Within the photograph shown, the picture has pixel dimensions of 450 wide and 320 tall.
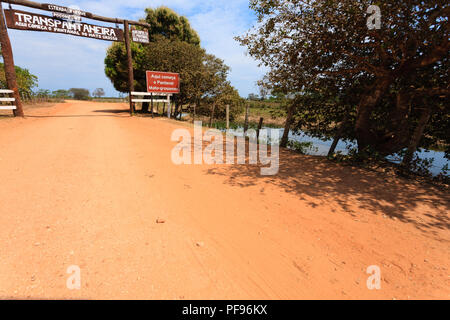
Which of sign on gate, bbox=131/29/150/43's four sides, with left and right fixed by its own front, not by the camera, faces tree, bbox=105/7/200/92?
back

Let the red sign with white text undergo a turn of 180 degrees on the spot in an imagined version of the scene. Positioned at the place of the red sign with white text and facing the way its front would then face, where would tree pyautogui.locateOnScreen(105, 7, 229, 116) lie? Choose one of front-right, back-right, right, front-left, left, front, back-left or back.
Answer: front

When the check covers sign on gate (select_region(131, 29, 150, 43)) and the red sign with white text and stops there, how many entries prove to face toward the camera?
2

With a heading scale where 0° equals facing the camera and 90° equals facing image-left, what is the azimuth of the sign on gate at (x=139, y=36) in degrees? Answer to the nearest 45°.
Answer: approximately 0°

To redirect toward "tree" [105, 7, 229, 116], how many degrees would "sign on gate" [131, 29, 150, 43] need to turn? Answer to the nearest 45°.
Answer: approximately 135° to its left

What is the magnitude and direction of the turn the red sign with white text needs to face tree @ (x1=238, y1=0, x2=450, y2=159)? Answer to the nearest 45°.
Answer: approximately 45° to its left

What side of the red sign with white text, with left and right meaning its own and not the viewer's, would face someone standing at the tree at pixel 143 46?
back

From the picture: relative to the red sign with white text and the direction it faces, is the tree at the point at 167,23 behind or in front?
behind

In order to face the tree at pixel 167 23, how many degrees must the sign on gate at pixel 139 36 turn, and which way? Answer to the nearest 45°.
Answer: approximately 180°
